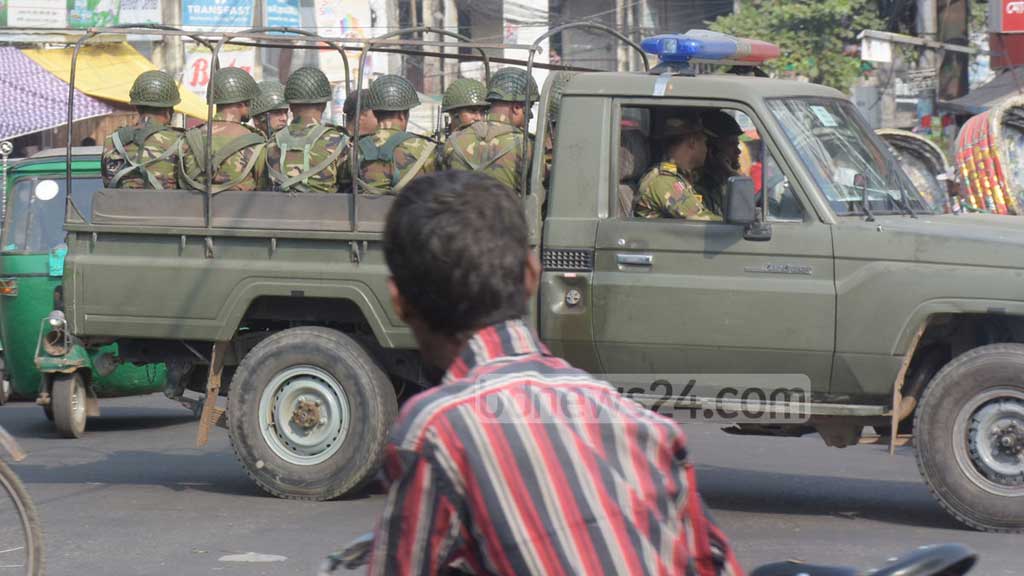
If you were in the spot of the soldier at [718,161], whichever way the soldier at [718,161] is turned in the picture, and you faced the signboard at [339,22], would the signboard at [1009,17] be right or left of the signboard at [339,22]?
right

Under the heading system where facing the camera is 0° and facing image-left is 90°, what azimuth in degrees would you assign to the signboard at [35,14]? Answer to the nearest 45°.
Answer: approximately 0°

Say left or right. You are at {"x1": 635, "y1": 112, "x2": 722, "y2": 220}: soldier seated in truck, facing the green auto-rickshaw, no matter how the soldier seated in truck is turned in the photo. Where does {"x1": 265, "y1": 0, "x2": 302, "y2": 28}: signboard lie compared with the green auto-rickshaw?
right

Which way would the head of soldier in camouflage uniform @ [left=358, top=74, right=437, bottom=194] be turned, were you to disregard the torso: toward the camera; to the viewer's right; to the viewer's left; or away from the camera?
away from the camera

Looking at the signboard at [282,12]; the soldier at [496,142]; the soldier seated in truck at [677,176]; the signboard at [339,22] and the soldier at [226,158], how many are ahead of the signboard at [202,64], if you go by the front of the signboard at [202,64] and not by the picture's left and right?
3

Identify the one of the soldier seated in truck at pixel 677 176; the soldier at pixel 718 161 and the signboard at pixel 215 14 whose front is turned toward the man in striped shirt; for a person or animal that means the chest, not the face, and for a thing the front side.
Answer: the signboard

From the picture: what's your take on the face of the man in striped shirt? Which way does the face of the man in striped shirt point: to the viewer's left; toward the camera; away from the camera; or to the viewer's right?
away from the camera

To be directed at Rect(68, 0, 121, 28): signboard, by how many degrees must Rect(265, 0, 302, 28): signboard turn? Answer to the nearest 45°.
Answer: approximately 45° to its right

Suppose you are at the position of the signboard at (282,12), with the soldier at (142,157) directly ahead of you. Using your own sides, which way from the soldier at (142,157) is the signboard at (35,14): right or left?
right

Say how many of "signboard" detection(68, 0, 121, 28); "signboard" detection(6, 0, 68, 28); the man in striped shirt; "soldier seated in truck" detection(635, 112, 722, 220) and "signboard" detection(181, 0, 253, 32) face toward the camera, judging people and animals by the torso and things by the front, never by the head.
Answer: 3

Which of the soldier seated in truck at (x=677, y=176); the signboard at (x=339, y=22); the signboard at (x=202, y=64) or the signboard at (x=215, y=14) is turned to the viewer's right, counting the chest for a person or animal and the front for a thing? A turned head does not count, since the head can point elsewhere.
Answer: the soldier seated in truck
